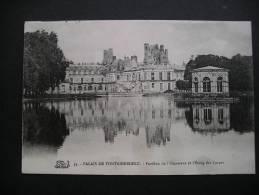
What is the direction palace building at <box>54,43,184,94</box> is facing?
toward the camera
